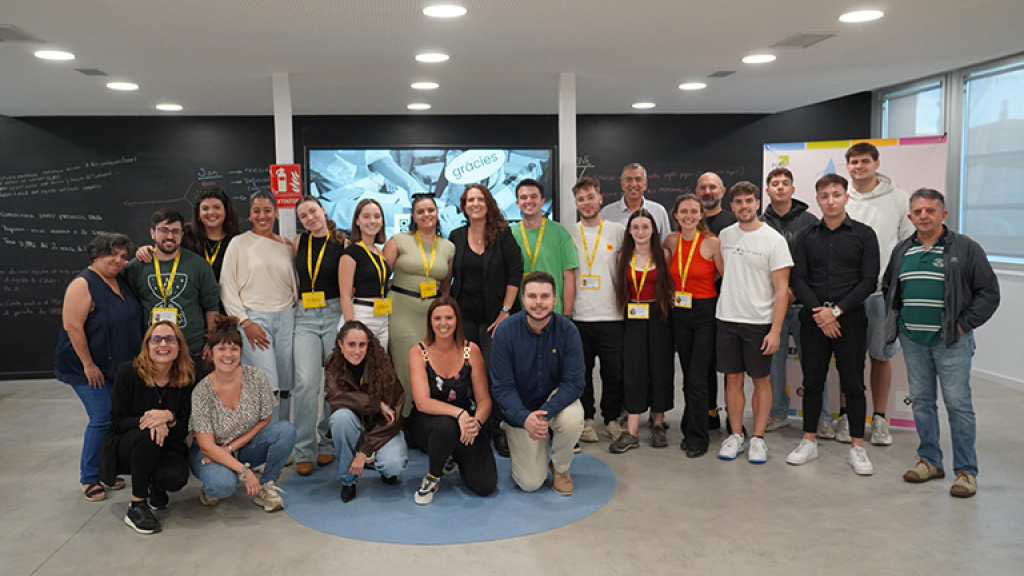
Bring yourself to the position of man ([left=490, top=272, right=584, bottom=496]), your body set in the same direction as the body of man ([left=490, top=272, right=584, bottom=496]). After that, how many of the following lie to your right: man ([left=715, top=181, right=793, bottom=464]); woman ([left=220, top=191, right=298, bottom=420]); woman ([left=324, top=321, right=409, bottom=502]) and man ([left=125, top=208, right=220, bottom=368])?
3

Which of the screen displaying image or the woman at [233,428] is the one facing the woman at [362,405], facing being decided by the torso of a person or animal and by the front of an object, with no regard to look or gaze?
the screen displaying image

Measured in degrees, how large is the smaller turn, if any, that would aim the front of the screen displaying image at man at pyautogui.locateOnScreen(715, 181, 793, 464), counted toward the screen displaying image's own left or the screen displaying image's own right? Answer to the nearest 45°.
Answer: approximately 45° to the screen displaying image's own left

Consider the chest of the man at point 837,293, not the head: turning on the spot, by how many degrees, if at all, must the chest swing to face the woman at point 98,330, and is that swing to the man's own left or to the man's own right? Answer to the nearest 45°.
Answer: approximately 45° to the man's own right

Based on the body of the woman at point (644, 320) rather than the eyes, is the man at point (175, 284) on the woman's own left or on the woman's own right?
on the woman's own right

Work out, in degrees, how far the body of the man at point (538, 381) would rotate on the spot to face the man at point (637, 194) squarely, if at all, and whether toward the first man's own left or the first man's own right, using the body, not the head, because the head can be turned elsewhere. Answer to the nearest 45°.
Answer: approximately 135° to the first man's own left

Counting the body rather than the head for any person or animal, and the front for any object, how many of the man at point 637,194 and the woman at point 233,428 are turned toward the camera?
2

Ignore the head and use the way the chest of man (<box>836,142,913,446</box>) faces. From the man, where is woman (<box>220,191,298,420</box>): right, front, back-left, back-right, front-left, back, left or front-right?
front-right

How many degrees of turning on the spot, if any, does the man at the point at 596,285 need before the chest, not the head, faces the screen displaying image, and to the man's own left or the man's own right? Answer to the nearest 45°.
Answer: approximately 135° to the man's own right

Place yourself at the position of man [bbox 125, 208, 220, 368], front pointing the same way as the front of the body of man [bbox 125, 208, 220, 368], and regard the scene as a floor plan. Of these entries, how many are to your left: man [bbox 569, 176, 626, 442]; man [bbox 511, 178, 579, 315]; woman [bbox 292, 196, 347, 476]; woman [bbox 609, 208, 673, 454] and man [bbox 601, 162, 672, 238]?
5
